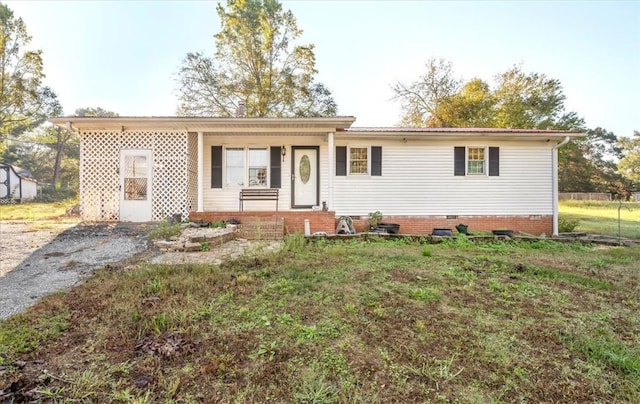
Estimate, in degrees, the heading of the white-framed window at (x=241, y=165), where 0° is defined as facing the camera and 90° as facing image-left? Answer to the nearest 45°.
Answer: approximately 0°

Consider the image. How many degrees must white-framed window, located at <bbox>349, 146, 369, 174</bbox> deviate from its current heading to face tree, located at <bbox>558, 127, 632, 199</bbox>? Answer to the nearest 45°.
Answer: approximately 135° to its left

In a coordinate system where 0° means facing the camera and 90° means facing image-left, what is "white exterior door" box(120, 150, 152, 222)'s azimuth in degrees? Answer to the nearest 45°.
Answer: approximately 0°

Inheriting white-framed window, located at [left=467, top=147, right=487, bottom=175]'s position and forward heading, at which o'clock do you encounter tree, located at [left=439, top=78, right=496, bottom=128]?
The tree is roughly at 6 o'clock from the white-framed window.

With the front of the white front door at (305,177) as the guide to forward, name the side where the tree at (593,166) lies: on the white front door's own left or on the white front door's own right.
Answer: on the white front door's own left

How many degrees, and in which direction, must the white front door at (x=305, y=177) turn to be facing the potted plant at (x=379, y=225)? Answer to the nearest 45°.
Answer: approximately 90° to its left
